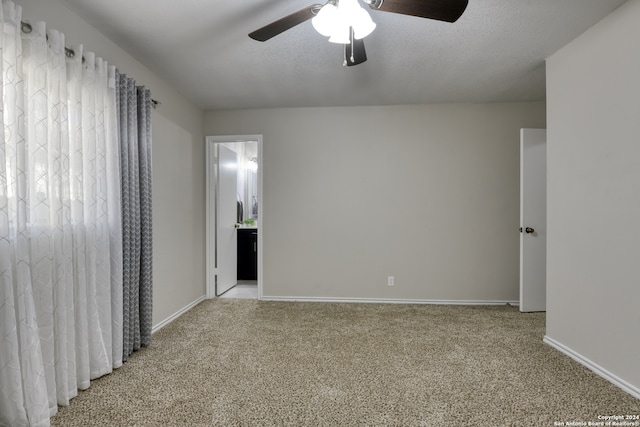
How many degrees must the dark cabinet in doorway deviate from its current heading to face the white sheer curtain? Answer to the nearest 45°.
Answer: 0° — it already faces it

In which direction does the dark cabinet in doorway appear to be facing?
toward the camera

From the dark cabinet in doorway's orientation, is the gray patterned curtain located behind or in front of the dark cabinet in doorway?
in front

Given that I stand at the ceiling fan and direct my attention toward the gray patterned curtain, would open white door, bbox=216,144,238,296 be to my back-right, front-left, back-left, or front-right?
front-right

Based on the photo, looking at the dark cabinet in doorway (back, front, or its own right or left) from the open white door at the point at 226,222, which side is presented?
front

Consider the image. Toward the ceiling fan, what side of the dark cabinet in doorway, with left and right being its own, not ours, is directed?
front
